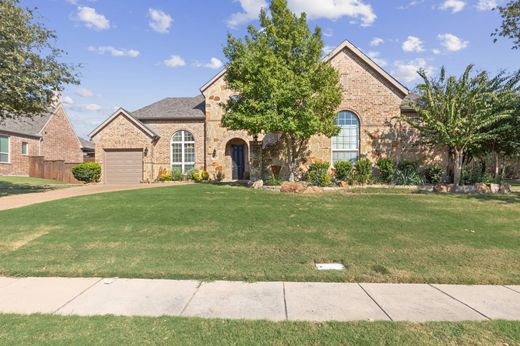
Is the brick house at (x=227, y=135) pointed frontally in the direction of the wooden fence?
no

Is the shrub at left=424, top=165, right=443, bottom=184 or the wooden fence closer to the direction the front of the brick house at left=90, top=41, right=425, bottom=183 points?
the shrub

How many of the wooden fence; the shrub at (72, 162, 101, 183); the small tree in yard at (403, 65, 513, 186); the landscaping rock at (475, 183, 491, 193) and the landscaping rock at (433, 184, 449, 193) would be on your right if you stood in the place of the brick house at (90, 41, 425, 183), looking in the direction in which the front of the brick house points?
2

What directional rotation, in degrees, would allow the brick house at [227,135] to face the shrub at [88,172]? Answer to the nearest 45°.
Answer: approximately 90° to its right

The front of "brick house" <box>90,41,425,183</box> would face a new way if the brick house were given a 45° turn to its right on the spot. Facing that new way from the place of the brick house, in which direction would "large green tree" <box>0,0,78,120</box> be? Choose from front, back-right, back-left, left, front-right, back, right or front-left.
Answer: front

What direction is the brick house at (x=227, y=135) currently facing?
toward the camera

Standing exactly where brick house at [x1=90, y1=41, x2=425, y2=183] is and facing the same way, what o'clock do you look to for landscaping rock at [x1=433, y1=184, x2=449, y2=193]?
The landscaping rock is roughly at 10 o'clock from the brick house.

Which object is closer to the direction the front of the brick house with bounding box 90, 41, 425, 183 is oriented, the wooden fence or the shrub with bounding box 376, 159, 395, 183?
the shrub

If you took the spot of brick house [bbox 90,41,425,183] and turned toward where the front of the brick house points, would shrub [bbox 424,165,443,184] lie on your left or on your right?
on your left

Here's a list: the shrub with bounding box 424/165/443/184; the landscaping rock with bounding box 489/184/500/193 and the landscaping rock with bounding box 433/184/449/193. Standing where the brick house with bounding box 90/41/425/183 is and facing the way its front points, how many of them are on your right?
0

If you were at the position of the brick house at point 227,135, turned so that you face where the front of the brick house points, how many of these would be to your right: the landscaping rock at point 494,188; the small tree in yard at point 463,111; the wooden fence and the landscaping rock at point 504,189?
1

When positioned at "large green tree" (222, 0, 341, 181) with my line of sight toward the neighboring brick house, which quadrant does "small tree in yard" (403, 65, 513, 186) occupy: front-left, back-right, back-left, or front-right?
back-right

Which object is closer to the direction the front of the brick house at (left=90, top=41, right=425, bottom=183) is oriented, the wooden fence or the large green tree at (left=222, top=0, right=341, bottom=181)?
the large green tree

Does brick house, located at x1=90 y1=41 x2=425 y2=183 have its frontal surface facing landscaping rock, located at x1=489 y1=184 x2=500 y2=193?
no

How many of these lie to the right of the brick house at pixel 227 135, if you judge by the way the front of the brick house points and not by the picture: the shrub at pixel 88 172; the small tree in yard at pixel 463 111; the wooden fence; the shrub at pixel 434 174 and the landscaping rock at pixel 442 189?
2

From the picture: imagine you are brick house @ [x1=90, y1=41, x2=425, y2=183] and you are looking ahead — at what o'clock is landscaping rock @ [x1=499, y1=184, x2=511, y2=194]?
The landscaping rock is roughly at 10 o'clock from the brick house.

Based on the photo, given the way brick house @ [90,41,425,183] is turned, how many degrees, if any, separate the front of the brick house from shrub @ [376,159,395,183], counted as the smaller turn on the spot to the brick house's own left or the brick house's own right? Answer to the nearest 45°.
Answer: approximately 45° to the brick house's own left

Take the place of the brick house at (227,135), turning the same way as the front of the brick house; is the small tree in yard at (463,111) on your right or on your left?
on your left

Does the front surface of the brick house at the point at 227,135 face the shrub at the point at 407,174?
no
